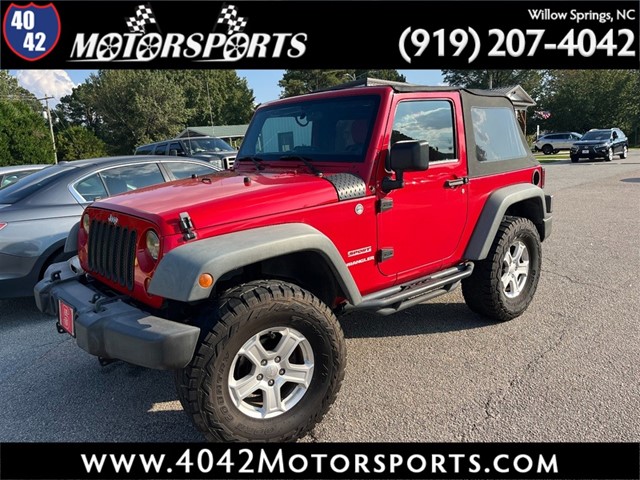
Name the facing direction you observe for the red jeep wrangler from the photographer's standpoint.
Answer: facing the viewer and to the left of the viewer

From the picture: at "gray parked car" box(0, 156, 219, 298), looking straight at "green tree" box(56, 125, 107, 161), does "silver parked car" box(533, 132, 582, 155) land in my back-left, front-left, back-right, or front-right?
front-right

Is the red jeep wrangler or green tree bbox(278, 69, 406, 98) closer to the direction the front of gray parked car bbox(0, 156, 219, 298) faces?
the green tree

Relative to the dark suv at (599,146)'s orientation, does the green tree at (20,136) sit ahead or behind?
ahead

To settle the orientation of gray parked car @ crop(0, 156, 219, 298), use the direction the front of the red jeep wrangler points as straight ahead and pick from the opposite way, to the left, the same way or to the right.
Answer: the opposite way

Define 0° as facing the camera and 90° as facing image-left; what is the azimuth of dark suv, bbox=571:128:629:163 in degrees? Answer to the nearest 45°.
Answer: approximately 45°

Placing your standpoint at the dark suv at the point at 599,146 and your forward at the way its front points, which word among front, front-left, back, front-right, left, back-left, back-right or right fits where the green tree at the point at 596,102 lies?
back-right

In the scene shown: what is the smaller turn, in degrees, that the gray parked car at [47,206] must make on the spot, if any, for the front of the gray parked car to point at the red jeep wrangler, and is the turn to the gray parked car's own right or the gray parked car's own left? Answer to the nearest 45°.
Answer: approximately 90° to the gray parked car's own right

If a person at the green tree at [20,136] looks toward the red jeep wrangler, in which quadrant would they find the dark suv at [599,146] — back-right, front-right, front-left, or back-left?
front-left

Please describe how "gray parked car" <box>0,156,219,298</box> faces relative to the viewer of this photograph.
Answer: facing away from the viewer and to the right of the viewer

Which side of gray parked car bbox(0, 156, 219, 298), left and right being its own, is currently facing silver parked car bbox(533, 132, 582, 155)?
front

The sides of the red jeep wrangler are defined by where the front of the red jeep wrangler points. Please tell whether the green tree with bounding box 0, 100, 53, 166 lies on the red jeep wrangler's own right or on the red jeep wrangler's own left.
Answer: on the red jeep wrangler's own right

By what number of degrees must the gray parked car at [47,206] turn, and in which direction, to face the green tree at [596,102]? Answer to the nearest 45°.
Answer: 0° — it already faces it

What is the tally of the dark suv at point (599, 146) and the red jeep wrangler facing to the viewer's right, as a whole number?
0
